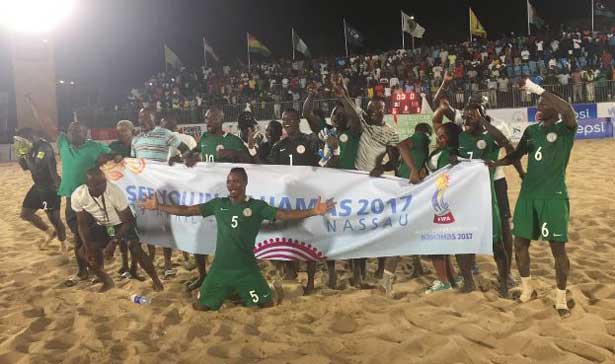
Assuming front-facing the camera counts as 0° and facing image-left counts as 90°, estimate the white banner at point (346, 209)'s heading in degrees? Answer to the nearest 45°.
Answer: approximately 0°

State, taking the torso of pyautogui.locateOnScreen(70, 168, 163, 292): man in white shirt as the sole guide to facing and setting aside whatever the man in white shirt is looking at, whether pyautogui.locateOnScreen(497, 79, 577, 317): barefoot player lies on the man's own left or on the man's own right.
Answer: on the man's own left

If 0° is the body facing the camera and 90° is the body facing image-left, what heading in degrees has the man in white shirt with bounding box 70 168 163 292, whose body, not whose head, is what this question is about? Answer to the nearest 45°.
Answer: approximately 0°

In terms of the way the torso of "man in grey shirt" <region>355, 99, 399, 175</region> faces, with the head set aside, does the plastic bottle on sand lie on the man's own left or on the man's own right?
on the man's own right

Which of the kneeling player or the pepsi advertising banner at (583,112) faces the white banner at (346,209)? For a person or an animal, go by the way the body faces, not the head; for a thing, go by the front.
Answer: the pepsi advertising banner

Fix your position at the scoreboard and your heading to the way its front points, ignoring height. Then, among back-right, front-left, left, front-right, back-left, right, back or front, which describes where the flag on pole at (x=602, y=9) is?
back-left

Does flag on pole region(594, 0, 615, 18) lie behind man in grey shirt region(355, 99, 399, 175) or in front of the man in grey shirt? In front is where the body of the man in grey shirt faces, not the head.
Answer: behind

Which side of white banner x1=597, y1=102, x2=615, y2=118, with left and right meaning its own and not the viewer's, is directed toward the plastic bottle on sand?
front
